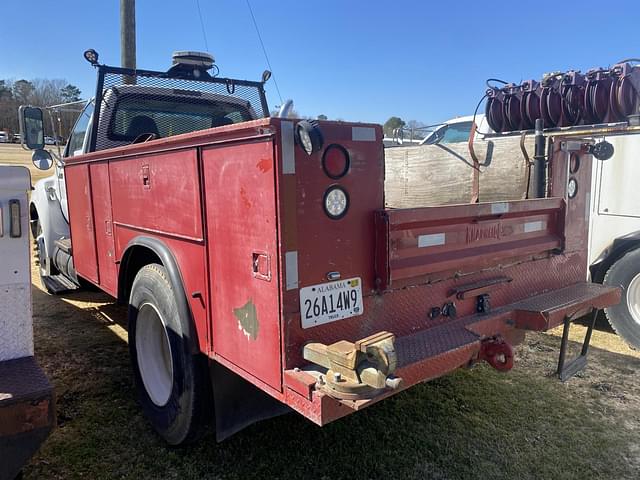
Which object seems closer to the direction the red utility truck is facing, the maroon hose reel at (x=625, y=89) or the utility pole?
the utility pole

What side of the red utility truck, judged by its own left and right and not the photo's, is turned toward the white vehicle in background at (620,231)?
right

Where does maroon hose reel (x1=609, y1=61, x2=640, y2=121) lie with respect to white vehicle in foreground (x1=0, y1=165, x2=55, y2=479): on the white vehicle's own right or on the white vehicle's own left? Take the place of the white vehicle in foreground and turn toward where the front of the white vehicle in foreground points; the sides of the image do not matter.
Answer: on the white vehicle's own right

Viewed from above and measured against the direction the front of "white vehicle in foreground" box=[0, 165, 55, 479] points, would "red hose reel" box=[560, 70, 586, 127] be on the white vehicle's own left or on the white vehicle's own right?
on the white vehicle's own right

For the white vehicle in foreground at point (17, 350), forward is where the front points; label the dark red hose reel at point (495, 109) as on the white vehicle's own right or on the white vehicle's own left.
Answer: on the white vehicle's own right

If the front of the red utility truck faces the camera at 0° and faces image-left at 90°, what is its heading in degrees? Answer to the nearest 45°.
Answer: approximately 135°

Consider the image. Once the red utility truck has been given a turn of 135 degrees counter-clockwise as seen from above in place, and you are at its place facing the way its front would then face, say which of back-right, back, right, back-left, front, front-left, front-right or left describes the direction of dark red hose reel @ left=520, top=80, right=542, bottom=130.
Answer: back-left

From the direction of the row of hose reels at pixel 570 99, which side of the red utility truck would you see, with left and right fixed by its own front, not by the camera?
right

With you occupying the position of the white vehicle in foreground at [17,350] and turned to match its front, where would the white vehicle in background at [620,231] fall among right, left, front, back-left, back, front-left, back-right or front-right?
right

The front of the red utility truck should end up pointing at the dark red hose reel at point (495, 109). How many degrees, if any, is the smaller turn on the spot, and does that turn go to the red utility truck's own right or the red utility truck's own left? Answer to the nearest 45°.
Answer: approximately 90° to the red utility truck's own right

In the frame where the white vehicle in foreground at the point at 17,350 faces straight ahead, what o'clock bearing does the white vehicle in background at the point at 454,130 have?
the white vehicle in background at the point at 454,130 is roughly at 2 o'clock from the white vehicle in foreground at the point at 17,350.

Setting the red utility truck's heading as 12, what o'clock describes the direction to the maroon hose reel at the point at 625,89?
The maroon hose reel is roughly at 3 o'clock from the red utility truck.

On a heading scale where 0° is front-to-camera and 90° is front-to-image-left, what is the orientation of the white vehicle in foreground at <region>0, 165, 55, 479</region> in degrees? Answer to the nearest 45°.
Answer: approximately 180°
